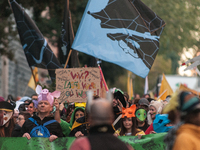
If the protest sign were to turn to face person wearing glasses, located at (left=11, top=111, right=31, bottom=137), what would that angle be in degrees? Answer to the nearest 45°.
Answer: approximately 45° to its right

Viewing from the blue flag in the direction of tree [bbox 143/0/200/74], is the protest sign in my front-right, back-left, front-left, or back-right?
back-left

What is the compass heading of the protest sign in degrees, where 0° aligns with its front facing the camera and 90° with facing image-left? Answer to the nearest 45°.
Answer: approximately 0°

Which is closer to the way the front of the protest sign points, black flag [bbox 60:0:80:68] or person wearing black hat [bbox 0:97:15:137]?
the person wearing black hat

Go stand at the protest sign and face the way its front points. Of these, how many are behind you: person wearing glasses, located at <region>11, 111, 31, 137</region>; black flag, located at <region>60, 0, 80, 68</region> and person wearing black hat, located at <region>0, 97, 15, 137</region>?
1

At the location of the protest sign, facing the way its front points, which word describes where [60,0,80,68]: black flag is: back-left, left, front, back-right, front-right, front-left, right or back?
back

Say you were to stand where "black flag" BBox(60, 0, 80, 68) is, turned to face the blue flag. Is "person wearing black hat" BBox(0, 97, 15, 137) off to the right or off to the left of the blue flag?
right

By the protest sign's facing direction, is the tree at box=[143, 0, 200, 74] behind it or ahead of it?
behind

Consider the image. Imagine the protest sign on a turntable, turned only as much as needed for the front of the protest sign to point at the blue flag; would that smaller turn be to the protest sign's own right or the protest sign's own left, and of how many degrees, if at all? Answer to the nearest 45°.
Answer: approximately 135° to the protest sign's own left

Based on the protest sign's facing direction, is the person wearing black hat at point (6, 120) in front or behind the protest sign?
in front

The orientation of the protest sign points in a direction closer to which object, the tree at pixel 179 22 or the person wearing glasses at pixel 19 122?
the person wearing glasses
